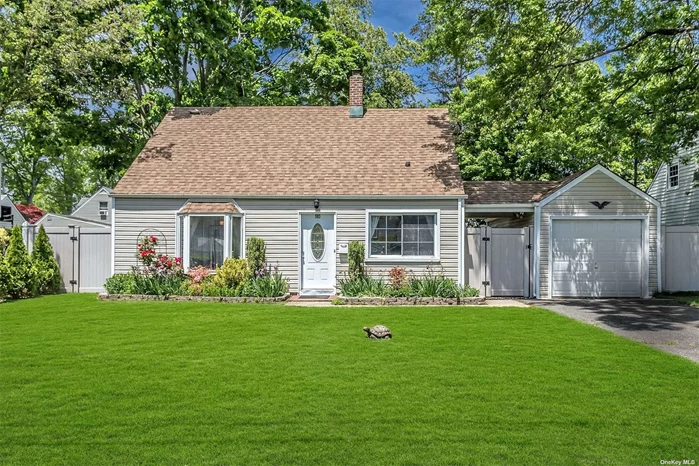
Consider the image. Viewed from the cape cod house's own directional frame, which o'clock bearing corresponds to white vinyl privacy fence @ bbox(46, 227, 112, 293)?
The white vinyl privacy fence is roughly at 3 o'clock from the cape cod house.

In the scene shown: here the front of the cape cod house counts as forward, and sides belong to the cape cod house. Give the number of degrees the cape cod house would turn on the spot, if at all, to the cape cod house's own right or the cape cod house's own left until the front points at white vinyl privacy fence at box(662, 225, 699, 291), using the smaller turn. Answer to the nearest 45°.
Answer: approximately 90° to the cape cod house's own left

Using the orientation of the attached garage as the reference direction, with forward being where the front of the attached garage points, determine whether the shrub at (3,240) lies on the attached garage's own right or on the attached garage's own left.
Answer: on the attached garage's own right

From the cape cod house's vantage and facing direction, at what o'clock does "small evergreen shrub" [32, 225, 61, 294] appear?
The small evergreen shrub is roughly at 3 o'clock from the cape cod house.

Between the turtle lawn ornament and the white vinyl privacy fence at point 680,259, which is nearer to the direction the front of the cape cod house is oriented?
the turtle lawn ornament

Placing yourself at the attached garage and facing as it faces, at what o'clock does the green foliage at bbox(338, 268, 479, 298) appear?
The green foliage is roughly at 2 o'clock from the attached garage.

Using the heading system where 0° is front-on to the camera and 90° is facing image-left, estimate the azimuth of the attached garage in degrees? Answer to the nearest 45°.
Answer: approximately 0°

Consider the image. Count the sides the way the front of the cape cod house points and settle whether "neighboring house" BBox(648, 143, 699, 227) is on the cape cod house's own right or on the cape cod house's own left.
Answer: on the cape cod house's own left

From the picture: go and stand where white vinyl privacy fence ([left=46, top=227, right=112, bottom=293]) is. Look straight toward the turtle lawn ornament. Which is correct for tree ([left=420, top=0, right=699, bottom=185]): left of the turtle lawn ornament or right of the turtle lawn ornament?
left

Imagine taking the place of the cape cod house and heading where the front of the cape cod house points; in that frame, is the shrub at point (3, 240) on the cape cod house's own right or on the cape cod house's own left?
on the cape cod house's own right

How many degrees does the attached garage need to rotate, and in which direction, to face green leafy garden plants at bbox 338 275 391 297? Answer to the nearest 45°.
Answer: approximately 45° to its right
